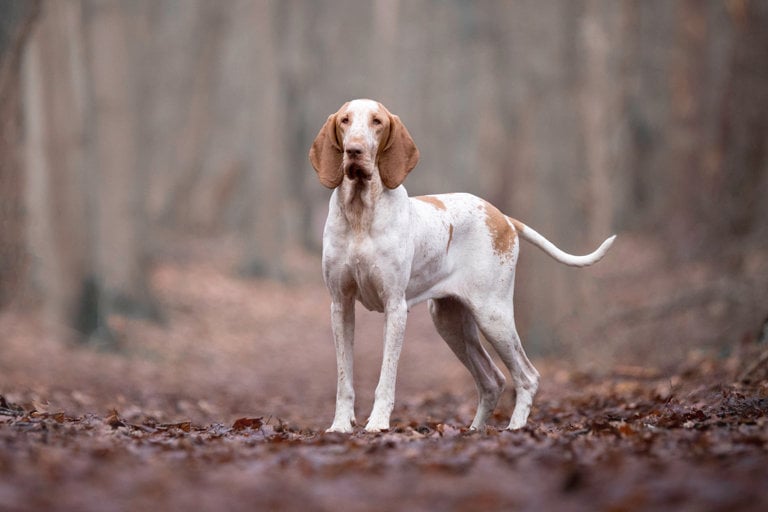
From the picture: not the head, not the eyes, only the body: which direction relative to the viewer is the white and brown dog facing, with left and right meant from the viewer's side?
facing the viewer and to the left of the viewer

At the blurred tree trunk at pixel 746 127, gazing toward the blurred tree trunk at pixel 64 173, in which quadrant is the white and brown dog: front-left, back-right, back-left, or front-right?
front-left

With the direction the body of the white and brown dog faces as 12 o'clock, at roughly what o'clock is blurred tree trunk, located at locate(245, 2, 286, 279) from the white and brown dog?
The blurred tree trunk is roughly at 4 o'clock from the white and brown dog.

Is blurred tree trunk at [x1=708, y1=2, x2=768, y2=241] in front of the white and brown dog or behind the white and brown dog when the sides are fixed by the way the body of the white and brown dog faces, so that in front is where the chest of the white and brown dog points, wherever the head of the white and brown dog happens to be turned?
behind

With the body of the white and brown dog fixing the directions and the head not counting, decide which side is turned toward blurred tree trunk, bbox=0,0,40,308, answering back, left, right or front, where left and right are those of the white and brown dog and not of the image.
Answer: right

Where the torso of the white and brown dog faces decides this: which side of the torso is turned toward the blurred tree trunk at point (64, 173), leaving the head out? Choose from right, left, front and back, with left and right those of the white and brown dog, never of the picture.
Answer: right

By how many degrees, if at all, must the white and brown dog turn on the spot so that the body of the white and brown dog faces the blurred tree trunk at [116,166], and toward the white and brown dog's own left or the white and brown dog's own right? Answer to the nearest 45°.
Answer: approximately 90° to the white and brown dog's own right
